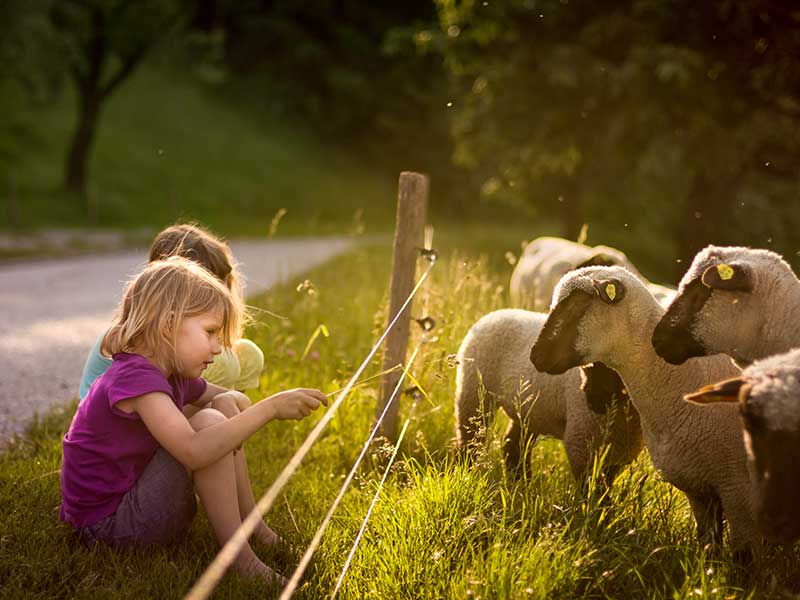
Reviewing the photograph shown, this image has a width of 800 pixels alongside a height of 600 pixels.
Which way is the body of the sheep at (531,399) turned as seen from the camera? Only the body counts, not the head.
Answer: to the viewer's right

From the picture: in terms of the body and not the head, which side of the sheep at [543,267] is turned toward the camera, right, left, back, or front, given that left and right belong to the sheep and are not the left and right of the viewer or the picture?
right

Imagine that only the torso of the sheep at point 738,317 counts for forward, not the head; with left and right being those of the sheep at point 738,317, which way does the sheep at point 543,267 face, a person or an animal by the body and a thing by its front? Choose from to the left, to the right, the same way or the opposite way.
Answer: the opposite way

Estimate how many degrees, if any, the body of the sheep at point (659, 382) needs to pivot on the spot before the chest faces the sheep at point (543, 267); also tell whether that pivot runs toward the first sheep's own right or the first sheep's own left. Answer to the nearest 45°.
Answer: approximately 90° to the first sheep's own right

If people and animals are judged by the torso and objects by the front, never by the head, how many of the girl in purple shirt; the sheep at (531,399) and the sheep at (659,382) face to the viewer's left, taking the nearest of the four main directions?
1

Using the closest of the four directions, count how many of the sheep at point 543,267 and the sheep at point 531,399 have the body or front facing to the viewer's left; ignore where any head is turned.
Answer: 0

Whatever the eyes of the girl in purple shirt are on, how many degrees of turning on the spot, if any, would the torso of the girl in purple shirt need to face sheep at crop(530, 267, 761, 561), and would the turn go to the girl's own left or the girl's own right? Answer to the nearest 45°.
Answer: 0° — they already face it

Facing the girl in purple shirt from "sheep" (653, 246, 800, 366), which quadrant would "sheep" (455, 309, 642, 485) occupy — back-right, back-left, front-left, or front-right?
front-right

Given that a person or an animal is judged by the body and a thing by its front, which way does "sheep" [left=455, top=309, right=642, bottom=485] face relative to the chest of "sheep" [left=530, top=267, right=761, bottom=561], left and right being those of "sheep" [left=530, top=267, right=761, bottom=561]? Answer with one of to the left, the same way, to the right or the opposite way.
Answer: the opposite way

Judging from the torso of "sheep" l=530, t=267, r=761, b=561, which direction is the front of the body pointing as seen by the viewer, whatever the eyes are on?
to the viewer's left

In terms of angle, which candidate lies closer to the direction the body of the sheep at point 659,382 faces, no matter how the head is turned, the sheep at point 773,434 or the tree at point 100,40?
the tree

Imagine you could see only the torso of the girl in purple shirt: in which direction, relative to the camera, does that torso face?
to the viewer's right

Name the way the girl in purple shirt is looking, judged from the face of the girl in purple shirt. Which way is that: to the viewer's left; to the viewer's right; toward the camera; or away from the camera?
to the viewer's right

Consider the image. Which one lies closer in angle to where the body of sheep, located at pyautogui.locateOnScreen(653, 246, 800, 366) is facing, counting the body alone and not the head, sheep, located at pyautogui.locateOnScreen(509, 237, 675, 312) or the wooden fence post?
the wooden fence post

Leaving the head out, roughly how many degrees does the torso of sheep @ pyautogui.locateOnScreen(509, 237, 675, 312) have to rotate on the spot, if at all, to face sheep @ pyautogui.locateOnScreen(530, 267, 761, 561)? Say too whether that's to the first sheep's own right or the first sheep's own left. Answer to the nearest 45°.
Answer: approximately 90° to the first sheep's own right
